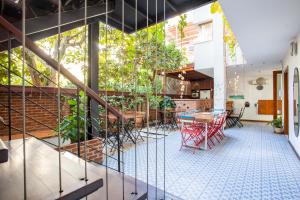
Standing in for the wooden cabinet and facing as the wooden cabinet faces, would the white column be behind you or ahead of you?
ahead

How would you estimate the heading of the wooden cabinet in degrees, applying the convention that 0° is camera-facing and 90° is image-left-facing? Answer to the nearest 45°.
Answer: approximately 0°
